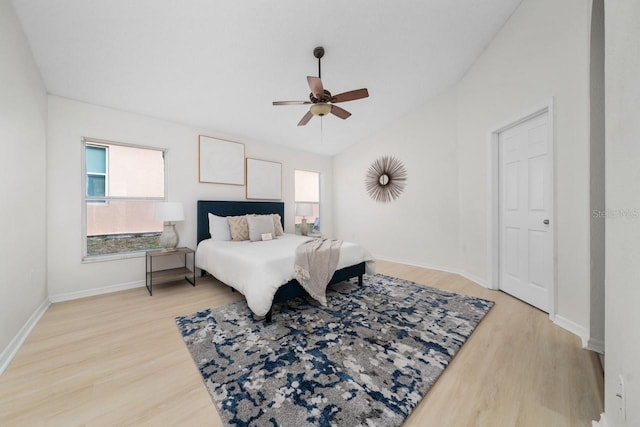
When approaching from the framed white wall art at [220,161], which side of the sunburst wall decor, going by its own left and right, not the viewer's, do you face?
front

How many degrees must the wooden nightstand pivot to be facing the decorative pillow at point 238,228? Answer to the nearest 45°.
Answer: approximately 45° to its left

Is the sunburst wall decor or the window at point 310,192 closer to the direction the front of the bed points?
the sunburst wall decor

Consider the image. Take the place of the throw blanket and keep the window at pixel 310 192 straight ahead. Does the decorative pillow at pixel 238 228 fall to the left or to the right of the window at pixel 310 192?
left

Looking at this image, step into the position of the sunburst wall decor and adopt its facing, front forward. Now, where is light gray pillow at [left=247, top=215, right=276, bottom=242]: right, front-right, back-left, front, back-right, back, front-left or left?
front

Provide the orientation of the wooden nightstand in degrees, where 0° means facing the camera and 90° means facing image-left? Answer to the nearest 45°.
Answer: approximately 315°

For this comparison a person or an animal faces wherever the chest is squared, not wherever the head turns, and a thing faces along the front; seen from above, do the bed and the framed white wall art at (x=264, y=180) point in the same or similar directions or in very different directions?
same or similar directions

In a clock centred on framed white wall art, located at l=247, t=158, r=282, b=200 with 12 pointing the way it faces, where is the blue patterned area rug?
The blue patterned area rug is roughly at 1 o'clock from the framed white wall art.

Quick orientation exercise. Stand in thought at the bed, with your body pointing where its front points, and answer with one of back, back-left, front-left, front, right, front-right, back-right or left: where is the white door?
front-left

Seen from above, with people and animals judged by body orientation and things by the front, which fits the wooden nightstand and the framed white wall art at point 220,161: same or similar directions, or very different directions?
same or similar directions

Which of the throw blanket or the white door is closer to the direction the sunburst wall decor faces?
the throw blanket

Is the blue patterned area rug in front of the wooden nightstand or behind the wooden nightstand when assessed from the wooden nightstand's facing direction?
in front

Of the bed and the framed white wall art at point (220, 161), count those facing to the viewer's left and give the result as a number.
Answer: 0
